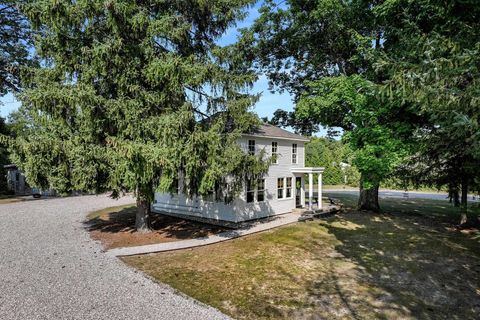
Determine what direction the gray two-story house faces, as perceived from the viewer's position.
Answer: facing the viewer and to the right of the viewer

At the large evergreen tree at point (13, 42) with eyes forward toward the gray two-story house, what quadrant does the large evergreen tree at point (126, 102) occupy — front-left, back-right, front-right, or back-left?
front-right

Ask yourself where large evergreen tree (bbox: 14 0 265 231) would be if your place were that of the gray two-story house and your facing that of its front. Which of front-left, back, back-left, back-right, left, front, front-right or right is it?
right

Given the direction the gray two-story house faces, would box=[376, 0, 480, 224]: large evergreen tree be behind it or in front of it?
in front

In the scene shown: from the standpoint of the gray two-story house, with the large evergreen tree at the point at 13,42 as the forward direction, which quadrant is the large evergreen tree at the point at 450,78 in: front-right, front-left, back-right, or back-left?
back-left
